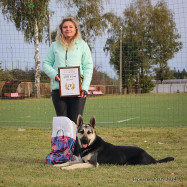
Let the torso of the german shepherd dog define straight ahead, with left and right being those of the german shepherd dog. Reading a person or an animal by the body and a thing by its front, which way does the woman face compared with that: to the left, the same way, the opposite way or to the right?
to the left

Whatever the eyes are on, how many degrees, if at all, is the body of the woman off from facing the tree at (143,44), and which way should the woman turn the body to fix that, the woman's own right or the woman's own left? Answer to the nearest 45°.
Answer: approximately 180°

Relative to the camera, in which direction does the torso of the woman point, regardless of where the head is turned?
toward the camera

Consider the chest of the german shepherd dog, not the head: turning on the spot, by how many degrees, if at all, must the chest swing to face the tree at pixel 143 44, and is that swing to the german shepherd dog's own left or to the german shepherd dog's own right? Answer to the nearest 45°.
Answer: approximately 90° to the german shepherd dog's own right

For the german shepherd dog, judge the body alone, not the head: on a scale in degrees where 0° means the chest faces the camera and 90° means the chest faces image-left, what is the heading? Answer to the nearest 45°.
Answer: approximately 90°

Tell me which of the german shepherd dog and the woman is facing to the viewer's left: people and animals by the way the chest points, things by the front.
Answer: the german shepherd dog

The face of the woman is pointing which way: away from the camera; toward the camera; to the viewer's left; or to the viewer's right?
toward the camera

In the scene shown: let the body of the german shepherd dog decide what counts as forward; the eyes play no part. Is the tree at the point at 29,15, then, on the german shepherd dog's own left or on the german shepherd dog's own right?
on the german shepherd dog's own right

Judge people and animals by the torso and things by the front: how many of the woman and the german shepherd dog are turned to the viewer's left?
1

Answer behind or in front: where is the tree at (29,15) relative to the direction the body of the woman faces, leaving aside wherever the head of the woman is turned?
behind
